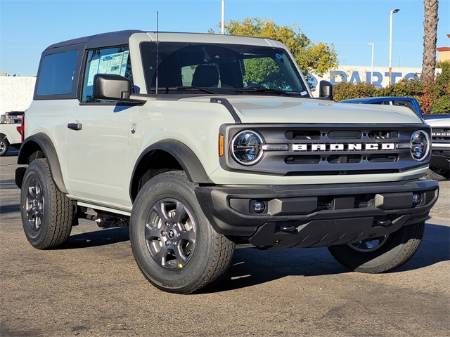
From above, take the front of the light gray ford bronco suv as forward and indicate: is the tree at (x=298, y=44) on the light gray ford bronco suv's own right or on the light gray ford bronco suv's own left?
on the light gray ford bronco suv's own left

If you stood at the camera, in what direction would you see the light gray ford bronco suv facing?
facing the viewer and to the right of the viewer

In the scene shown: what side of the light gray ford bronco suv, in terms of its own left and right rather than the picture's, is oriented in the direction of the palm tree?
left
